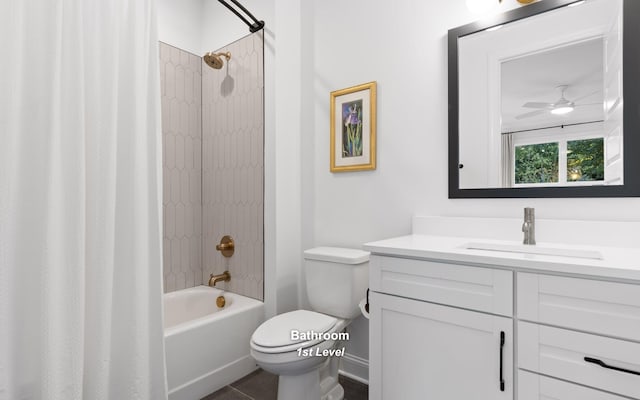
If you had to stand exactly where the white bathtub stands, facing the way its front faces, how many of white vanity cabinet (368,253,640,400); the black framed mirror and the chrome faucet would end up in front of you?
3

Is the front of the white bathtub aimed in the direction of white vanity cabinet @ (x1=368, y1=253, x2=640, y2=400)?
yes

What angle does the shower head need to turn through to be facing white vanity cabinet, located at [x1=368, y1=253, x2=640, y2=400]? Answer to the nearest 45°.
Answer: approximately 90° to its left

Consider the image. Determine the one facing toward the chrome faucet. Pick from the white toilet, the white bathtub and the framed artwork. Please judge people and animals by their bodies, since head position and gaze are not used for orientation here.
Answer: the white bathtub

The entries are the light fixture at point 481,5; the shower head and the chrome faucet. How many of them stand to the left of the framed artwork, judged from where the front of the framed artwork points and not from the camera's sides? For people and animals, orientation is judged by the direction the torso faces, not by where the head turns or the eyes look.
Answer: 2

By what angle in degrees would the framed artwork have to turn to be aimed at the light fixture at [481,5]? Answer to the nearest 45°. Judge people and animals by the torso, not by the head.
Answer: approximately 90° to its left

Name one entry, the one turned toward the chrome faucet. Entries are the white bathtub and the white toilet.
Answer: the white bathtub

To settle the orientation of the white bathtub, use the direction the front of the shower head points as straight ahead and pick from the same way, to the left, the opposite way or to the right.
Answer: to the left

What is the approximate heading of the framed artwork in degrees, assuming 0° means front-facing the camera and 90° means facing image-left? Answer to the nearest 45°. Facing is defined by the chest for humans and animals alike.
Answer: approximately 45°
